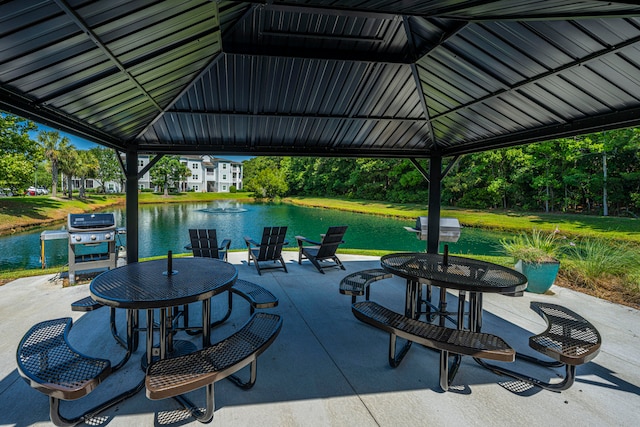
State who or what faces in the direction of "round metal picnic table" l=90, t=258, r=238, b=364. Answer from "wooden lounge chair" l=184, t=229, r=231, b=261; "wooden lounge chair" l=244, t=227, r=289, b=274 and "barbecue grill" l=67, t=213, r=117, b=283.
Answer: the barbecue grill

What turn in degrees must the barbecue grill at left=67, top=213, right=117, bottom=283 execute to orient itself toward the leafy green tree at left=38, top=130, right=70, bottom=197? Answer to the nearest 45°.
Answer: approximately 180°

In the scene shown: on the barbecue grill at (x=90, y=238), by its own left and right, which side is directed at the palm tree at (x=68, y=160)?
back

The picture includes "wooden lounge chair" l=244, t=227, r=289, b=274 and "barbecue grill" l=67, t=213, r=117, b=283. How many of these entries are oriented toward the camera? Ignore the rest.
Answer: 1

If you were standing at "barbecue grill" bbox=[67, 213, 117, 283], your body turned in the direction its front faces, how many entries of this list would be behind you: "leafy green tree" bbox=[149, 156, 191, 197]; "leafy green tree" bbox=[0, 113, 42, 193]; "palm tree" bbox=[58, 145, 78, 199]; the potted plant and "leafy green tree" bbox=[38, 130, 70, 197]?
4

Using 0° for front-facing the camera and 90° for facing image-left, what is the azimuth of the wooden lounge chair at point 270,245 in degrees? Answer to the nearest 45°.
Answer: approximately 135°

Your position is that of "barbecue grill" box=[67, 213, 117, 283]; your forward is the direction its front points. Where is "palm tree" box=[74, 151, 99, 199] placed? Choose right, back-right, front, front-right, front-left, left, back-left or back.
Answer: back

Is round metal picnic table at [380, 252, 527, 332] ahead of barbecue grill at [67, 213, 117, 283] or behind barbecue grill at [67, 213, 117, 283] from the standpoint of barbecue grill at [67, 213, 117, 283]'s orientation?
ahead

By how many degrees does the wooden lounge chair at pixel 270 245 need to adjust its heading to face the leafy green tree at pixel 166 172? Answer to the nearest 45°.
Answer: approximately 45° to its right

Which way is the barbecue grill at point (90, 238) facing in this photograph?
toward the camera
